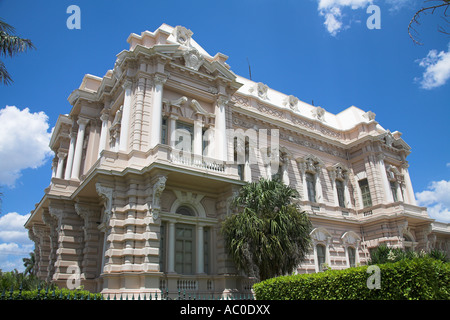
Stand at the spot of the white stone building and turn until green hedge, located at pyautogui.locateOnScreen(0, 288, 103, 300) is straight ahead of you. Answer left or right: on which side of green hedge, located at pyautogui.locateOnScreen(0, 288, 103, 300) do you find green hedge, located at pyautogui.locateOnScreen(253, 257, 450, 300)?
left
